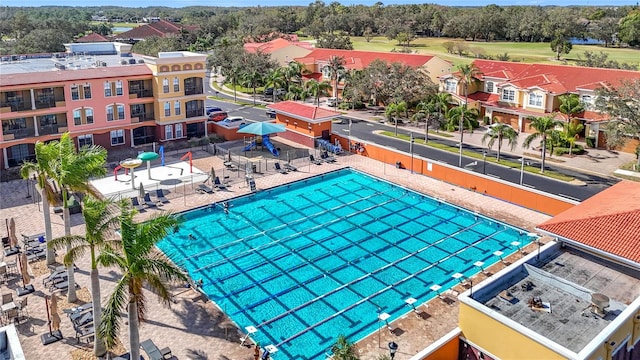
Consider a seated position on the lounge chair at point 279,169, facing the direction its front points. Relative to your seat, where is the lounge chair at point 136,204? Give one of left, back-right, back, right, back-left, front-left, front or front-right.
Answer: right

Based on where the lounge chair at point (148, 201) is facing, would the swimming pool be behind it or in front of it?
in front

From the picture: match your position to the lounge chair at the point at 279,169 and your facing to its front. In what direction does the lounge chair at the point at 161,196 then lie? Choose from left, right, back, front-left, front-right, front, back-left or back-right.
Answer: right

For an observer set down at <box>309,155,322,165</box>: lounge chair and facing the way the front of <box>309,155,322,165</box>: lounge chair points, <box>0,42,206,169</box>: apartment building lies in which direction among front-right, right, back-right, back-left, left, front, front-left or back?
back-right

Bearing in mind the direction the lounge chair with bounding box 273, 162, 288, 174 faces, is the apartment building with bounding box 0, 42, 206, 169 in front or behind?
behind

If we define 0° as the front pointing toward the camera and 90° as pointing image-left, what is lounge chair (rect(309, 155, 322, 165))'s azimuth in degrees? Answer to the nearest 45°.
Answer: approximately 315°

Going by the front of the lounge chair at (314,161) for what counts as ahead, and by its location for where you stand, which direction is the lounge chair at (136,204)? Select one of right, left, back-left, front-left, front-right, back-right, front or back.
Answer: right

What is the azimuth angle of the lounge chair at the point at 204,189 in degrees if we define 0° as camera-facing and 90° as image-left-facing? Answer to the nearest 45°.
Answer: approximately 315°

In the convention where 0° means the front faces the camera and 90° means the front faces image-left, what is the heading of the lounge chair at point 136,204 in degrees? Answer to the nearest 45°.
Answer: approximately 315°

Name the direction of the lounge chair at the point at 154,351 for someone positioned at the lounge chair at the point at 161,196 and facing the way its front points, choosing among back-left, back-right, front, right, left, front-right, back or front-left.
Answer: front-right

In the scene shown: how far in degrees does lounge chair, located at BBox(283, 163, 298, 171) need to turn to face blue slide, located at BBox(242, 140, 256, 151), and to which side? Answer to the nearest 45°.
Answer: approximately 180°

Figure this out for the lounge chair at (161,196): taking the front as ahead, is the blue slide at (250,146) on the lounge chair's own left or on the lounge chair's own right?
on the lounge chair's own left
